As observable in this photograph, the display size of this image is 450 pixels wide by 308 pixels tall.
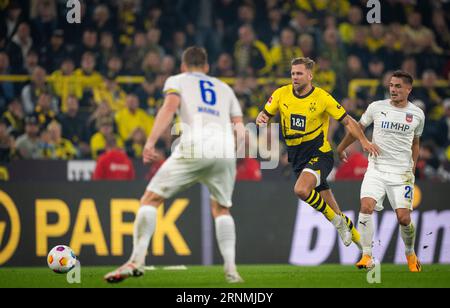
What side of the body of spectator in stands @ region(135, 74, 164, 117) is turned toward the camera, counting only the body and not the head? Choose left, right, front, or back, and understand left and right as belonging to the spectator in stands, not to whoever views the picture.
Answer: front

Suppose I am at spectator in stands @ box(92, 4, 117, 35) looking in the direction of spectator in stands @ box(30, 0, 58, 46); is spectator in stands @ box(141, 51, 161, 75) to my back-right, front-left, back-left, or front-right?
back-left

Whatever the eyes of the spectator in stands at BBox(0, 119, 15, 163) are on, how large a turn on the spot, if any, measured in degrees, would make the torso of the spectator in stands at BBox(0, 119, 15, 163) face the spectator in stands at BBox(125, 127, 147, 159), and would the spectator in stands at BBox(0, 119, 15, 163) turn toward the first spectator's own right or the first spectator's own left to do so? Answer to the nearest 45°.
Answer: approximately 90° to the first spectator's own left

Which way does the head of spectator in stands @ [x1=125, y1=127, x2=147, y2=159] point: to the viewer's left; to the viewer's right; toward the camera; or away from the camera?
toward the camera

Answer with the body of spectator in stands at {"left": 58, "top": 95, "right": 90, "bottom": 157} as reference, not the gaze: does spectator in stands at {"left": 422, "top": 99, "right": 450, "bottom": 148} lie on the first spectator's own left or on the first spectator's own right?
on the first spectator's own left

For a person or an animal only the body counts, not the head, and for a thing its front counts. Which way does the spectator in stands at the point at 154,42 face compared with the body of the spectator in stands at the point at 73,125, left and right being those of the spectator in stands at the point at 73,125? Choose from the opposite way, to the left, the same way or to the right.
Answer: the same way

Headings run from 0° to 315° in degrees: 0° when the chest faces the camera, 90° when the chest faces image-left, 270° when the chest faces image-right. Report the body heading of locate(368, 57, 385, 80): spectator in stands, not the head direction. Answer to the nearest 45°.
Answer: approximately 0°

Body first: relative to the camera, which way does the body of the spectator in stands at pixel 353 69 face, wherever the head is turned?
toward the camera

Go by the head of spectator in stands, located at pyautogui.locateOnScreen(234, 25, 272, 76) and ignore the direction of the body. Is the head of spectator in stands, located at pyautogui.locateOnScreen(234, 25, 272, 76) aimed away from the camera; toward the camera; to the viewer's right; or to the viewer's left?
toward the camera

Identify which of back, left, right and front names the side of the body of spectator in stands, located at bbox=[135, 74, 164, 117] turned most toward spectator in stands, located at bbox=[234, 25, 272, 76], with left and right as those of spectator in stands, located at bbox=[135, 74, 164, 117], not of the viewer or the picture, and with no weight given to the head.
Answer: left

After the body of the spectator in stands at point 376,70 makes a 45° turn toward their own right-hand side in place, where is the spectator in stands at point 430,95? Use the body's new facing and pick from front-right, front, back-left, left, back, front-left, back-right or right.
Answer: back-left

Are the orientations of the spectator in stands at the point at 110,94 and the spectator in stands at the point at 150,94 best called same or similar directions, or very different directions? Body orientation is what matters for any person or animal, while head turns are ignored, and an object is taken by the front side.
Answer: same or similar directions

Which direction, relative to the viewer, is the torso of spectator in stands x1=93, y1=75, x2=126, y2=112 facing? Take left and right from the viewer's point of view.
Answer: facing the viewer

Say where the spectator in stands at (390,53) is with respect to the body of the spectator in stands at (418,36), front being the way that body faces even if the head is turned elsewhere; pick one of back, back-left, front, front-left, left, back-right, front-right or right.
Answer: front-right

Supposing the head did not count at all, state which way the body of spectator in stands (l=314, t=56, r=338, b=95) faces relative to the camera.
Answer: toward the camera

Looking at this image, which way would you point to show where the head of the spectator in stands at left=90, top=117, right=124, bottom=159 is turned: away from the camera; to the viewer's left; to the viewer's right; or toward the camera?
toward the camera
